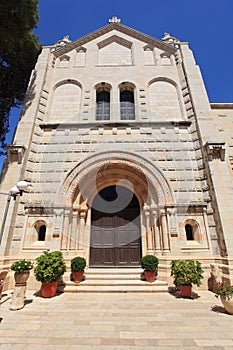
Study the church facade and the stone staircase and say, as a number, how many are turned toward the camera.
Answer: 2

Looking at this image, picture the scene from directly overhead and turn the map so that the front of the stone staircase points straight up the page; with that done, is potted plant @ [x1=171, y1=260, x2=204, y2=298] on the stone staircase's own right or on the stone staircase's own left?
on the stone staircase's own left

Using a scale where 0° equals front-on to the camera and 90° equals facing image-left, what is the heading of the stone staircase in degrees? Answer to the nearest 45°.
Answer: approximately 0°
